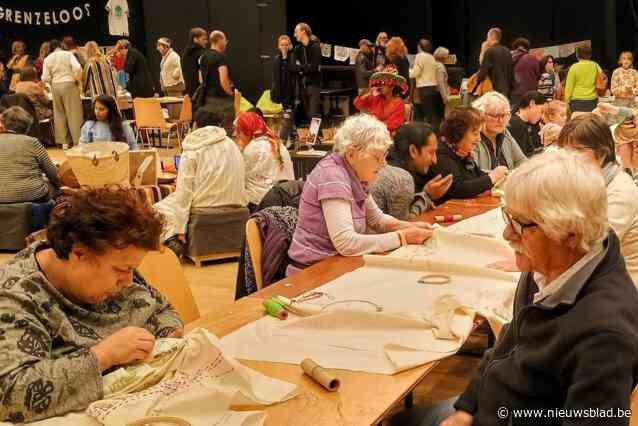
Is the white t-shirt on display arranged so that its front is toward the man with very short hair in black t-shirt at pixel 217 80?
yes

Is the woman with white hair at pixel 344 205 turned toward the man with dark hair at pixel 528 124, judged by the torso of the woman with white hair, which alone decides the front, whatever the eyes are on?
no

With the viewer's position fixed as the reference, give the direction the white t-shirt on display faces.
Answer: facing the viewer

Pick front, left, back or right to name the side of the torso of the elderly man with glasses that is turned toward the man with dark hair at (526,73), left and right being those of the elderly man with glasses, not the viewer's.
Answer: right

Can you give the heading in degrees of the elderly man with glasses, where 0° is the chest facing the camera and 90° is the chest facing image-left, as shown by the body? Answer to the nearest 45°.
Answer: approximately 90°

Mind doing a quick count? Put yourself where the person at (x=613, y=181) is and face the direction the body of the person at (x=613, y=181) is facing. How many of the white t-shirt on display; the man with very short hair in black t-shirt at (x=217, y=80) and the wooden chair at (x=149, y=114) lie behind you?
0

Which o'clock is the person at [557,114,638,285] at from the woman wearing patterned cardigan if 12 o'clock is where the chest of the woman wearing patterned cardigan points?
The person is roughly at 10 o'clock from the woman wearing patterned cardigan.

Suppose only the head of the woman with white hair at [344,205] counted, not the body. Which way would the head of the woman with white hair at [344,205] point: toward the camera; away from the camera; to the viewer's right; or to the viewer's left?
to the viewer's right

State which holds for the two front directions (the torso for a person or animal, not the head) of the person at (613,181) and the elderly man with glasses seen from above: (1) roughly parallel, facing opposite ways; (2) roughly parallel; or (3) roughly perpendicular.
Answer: roughly parallel

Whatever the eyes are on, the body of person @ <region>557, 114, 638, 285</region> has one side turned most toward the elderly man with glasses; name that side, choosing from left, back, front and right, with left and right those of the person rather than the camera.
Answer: left

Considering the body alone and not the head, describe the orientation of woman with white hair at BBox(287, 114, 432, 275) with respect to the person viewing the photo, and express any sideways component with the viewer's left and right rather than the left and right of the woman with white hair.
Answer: facing to the right of the viewer

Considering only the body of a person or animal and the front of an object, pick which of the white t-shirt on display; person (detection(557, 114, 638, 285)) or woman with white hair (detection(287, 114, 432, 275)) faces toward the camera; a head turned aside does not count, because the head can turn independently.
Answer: the white t-shirt on display

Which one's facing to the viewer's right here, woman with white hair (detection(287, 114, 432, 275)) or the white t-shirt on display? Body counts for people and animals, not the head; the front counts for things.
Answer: the woman with white hair

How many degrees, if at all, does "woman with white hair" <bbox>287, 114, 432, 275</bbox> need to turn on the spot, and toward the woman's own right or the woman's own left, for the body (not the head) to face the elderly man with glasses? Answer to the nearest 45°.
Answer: approximately 90° to the woman's own right

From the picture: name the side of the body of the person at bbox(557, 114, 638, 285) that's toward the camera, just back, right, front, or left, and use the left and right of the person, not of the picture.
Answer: left

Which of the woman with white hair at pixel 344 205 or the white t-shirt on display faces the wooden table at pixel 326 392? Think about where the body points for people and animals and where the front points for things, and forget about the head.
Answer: the white t-shirt on display

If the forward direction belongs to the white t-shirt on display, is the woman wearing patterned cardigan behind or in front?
in front

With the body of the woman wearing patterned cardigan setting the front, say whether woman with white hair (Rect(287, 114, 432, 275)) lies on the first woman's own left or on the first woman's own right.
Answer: on the first woman's own left
